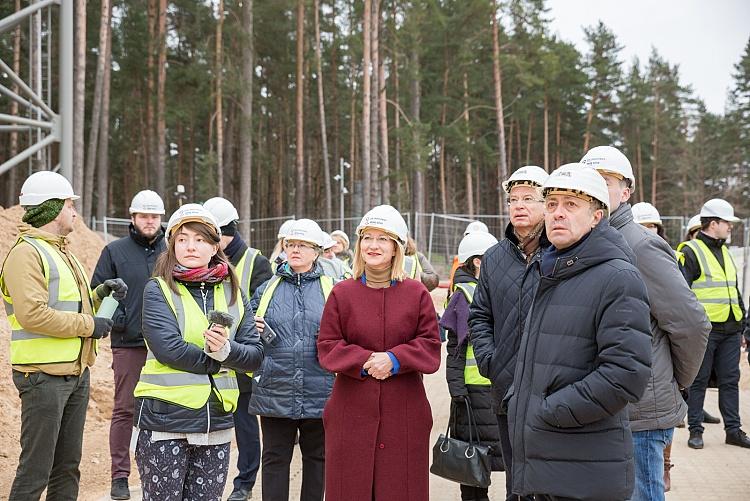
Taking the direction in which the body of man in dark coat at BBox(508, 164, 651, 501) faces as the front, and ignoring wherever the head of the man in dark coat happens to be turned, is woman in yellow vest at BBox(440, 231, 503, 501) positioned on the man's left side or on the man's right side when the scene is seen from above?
on the man's right side

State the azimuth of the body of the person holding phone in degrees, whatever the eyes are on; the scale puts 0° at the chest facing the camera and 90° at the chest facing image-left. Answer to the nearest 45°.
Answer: approximately 0°

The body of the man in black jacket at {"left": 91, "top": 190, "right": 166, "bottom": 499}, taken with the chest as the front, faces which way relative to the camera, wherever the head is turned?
toward the camera

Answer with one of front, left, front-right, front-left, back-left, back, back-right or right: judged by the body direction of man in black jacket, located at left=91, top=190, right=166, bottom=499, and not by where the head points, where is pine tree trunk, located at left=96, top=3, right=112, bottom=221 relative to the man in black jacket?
back

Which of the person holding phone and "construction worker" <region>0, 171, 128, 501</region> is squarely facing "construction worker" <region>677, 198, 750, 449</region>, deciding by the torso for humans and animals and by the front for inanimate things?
"construction worker" <region>0, 171, 128, 501</region>

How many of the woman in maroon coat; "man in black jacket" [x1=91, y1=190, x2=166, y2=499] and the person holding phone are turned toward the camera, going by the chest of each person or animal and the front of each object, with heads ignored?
3

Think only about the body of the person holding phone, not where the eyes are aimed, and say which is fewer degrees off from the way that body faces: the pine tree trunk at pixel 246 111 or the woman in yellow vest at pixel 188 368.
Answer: the woman in yellow vest

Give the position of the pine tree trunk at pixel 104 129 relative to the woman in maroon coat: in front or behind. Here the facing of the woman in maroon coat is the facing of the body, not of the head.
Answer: behind

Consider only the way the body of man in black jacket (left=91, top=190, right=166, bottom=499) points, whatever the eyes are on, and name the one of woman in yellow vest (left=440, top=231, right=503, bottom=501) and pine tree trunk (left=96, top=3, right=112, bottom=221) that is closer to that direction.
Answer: the woman in yellow vest

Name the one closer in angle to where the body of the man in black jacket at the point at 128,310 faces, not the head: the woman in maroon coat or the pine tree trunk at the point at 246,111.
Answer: the woman in maroon coat

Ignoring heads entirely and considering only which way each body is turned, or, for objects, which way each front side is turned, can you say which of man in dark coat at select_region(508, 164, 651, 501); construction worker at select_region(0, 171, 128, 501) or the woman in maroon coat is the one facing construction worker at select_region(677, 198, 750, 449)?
construction worker at select_region(0, 171, 128, 501)

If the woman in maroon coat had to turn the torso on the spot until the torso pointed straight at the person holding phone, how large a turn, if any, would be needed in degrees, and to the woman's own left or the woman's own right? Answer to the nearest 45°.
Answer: approximately 135° to the woman's own right

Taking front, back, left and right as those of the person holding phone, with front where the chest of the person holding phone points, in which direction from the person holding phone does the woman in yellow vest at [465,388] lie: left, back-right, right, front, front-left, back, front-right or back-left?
left

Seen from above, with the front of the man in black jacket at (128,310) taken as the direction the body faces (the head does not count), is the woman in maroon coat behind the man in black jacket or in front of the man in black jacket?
in front

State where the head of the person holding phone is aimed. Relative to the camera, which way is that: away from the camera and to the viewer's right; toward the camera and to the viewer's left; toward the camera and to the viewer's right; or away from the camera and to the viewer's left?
toward the camera and to the viewer's left

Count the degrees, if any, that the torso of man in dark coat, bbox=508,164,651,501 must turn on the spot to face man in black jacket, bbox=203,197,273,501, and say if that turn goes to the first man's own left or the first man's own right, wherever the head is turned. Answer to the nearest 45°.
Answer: approximately 90° to the first man's own right
